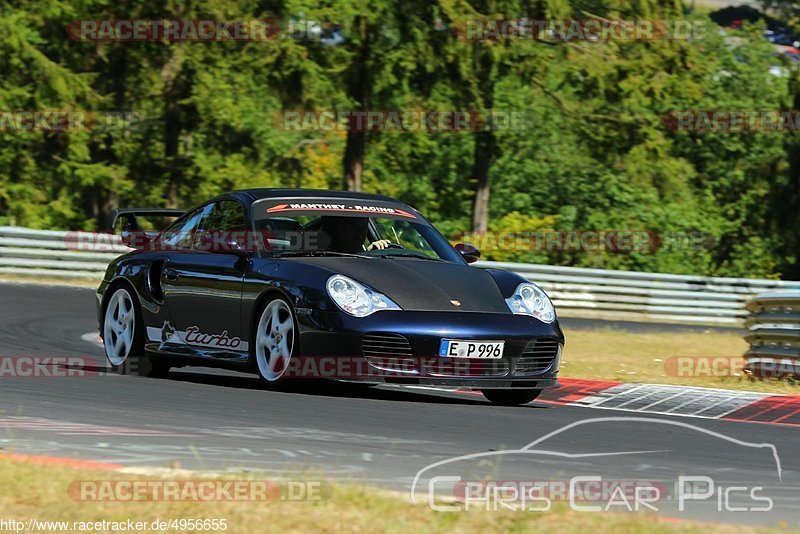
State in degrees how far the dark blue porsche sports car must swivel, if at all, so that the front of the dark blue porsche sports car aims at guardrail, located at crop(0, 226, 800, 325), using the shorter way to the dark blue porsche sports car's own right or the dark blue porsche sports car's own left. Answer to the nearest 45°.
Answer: approximately 135° to the dark blue porsche sports car's own left

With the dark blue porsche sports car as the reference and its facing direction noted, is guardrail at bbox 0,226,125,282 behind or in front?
behind

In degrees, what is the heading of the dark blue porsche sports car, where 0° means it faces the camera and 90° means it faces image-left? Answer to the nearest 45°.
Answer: approximately 315°

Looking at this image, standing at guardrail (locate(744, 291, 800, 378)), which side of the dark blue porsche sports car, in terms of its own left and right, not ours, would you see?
left
